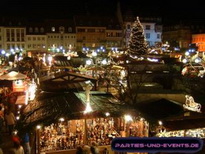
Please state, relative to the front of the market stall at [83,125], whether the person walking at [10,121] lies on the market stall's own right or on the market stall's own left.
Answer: on the market stall's own right

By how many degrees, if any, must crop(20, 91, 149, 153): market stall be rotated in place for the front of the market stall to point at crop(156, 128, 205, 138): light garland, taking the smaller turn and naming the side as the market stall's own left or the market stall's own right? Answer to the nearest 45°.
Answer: approximately 90° to the market stall's own left

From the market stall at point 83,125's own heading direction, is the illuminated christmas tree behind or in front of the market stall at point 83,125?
behind

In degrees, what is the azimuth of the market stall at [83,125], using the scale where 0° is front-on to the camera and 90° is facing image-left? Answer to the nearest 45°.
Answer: approximately 0°
